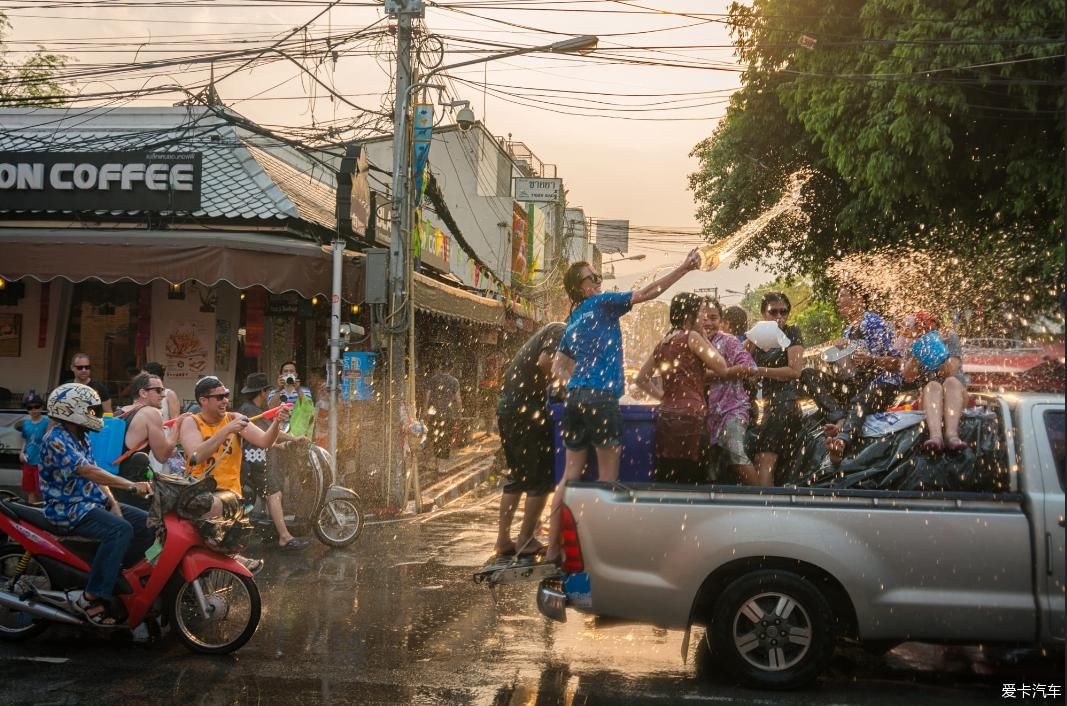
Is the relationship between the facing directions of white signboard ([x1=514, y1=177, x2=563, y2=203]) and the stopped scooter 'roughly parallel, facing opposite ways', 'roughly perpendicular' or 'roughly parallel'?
roughly perpendicular

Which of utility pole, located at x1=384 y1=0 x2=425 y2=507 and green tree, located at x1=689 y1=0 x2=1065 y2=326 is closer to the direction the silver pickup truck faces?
the green tree

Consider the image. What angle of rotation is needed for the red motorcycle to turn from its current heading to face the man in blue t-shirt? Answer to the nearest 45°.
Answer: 0° — it already faces them

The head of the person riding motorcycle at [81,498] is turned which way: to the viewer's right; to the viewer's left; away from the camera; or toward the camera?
to the viewer's right

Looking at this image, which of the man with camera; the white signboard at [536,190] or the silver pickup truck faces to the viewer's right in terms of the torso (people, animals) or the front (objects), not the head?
the silver pickup truck

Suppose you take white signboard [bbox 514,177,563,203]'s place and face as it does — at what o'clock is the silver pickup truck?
The silver pickup truck is roughly at 12 o'clock from the white signboard.

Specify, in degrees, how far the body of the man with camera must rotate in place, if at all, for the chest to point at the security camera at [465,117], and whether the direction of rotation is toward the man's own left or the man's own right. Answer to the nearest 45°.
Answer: approximately 135° to the man's own left

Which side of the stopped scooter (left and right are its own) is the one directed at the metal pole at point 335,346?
left

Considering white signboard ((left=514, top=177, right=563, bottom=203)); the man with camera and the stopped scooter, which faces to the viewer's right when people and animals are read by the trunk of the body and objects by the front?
the stopped scooter

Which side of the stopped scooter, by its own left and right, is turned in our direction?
right

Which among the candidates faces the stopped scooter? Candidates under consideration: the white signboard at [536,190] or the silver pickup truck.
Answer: the white signboard
